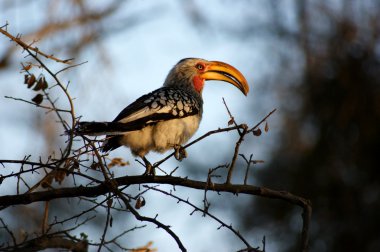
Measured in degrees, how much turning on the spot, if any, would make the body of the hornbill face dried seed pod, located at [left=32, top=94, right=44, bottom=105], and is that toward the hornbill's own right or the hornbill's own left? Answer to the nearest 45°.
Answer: approximately 135° to the hornbill's own right

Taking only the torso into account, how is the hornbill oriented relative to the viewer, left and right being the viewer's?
facing to the right of the viewer
